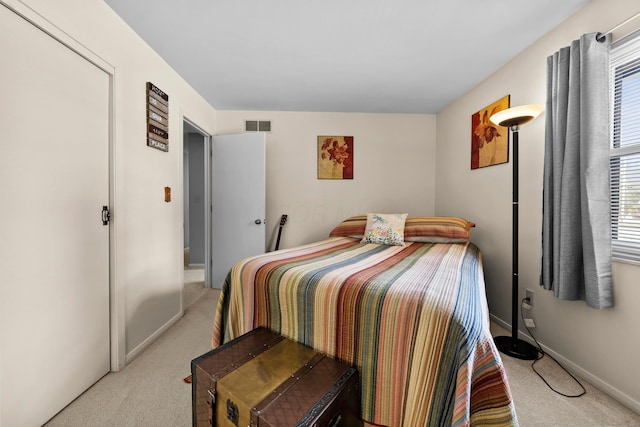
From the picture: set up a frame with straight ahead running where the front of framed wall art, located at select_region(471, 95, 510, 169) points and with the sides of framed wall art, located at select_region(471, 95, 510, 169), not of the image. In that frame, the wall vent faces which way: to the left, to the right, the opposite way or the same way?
to the left

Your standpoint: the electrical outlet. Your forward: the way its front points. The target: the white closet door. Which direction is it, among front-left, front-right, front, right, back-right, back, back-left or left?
front

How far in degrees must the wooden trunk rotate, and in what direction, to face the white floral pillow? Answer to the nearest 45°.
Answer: approximately 180°

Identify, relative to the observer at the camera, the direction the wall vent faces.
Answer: facing the viewer

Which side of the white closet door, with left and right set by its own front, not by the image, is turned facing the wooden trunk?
front

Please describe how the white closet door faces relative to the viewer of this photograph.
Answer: facing the viewer and to the right of the viewer

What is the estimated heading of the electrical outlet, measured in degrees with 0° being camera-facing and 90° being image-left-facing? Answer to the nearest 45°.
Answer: approximately 45°

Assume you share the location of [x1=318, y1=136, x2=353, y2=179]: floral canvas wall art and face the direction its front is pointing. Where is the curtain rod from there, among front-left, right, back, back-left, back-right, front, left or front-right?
front-left

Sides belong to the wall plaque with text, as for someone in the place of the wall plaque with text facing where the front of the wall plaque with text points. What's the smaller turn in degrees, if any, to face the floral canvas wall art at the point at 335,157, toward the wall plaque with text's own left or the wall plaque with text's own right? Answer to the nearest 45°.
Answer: approximately 45° to the wall plaque with text's own left

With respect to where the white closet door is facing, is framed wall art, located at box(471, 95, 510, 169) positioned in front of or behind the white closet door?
in front

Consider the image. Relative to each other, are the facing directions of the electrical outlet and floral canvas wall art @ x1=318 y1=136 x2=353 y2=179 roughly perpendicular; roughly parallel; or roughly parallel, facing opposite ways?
roughly perpendicular

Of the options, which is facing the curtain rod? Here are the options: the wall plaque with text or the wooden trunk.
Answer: the wall plaque with text

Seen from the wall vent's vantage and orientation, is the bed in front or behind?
in front

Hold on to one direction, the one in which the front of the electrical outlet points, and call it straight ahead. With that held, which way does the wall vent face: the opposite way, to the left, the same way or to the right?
to the left

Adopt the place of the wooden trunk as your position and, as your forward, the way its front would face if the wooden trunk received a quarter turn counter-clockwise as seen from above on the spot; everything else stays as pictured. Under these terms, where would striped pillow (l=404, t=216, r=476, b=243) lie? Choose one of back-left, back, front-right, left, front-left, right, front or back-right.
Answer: left

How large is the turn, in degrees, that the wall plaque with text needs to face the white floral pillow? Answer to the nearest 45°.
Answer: approximately 45° to its left

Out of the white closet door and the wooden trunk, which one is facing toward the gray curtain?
the white closet door

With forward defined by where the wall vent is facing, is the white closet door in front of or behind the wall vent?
in front

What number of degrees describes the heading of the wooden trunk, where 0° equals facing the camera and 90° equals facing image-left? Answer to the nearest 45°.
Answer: approximately 45°
